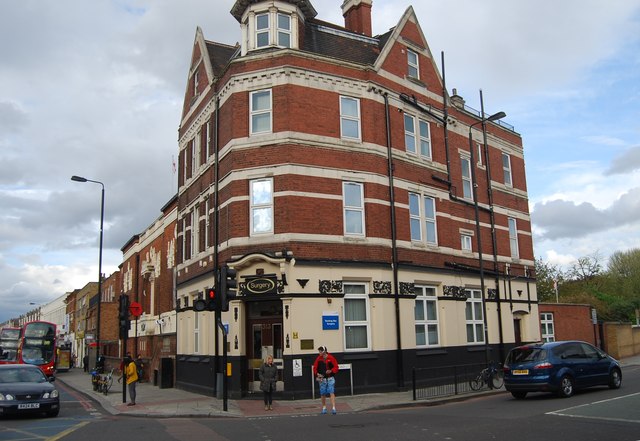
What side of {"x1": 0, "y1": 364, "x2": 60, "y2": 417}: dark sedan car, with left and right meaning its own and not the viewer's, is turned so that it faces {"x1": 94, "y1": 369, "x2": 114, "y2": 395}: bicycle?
back

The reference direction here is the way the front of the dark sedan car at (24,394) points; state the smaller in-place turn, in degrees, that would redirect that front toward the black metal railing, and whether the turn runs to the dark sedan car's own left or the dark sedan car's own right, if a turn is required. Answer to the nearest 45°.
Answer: approximately 90° to the dark sedan car's own left

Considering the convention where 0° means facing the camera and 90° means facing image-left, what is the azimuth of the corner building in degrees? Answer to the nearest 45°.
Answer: approximately 0°

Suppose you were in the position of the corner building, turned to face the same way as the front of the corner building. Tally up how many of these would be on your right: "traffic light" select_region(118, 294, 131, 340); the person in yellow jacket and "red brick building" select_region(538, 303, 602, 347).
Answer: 2

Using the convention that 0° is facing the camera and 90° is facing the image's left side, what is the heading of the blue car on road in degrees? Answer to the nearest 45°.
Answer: approximately 225°

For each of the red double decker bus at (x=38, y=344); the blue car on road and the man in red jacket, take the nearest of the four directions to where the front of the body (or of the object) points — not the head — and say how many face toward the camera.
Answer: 2

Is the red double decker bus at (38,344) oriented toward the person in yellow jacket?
yes

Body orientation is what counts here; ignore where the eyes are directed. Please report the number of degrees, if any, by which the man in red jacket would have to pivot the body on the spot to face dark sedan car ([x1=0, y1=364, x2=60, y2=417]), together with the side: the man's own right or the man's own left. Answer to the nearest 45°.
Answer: approximately 90° to the man's own right

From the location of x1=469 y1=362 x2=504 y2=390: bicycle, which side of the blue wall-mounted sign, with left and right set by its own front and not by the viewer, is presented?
left

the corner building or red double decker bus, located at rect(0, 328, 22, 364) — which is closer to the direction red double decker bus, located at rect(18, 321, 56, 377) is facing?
the corner building

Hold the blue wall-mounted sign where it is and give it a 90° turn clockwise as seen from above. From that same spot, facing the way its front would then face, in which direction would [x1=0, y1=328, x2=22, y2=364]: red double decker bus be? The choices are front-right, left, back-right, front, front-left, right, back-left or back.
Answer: front-right

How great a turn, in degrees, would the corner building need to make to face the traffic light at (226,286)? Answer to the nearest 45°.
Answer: approximately 45° to its right
